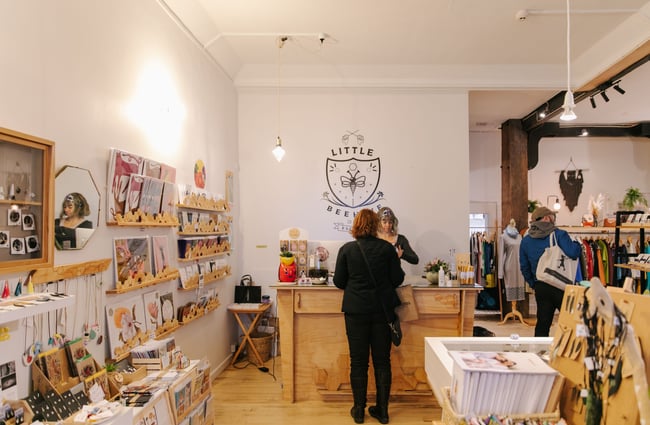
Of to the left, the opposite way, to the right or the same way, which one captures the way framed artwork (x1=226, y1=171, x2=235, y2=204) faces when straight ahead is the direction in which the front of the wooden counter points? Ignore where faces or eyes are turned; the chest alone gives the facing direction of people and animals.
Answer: to the left

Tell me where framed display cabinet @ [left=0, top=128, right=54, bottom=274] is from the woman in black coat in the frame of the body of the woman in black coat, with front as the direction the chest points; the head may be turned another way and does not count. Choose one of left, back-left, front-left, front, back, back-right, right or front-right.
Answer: back-left

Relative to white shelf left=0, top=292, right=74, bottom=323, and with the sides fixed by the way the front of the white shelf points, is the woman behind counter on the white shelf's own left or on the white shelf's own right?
on the white shelf's own left

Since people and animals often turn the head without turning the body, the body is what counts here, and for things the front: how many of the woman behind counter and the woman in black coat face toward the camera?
1

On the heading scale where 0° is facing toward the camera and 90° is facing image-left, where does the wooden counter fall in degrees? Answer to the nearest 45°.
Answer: approximately 0°

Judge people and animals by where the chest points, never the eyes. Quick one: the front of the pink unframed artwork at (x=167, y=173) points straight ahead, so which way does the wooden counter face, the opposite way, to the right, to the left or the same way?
to the right

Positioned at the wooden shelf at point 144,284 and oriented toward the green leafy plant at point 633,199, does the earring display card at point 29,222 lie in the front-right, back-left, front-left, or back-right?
back-right

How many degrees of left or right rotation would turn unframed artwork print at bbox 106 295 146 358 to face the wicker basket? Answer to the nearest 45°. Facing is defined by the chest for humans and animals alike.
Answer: approximately 90° to its left

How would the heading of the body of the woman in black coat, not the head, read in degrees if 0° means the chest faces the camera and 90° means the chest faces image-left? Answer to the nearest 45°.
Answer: approximately 180°

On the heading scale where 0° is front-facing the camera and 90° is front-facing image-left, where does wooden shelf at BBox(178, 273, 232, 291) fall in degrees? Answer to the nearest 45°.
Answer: approximately 315°

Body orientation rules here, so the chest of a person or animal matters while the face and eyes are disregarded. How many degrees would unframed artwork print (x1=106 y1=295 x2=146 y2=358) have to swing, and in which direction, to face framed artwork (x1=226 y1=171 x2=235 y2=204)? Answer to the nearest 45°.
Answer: approximately 90° to its left

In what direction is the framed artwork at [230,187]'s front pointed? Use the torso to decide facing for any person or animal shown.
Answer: to the viewer's right

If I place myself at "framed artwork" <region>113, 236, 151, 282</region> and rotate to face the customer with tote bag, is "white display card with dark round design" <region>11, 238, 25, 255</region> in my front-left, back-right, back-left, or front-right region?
back-right
